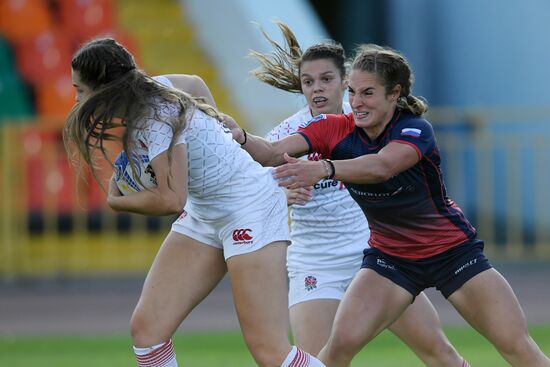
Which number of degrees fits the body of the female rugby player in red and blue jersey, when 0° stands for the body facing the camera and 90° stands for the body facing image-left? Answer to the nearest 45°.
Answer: approximately 45°

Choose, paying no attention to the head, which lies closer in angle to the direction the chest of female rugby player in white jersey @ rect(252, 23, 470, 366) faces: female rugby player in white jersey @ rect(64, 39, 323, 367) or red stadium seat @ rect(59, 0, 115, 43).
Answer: the female rugby player in white jersey

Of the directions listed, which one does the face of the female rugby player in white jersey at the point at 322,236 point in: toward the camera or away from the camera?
toward the camera

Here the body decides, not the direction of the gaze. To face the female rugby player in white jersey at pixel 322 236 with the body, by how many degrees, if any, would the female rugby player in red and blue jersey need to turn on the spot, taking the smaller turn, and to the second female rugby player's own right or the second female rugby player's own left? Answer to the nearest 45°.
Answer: approximately 90° to the second female rugby player's own right

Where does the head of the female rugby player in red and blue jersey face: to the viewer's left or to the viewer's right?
to the viewer's left

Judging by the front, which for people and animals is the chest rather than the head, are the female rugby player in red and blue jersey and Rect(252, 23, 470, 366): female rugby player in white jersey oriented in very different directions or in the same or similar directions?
same or similar directions

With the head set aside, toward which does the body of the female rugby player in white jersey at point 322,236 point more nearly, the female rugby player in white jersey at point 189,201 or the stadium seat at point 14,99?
the female rugby player in white jersey

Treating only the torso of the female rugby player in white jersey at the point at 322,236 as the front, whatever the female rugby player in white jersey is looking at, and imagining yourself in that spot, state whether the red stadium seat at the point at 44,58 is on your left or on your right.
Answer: on your right

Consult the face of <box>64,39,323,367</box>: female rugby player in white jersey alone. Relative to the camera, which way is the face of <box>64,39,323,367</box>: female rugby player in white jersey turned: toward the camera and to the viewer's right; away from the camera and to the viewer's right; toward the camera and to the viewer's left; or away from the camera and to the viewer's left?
away from the camera and to the viewer's left

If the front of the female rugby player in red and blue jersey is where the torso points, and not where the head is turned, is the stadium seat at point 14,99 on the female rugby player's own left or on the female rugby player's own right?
on the female rugby player's own right

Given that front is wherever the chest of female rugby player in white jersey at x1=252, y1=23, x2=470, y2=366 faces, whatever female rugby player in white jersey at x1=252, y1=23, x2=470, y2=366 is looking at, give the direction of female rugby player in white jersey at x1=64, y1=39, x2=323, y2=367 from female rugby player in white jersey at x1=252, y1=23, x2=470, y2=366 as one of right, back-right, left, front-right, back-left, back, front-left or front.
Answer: front

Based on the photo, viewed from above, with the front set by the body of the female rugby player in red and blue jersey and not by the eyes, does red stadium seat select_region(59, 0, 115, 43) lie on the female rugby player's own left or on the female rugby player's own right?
on the female rugby player's own right

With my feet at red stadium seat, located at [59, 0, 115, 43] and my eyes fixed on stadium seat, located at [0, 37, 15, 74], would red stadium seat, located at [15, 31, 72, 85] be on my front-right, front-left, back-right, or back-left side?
front-left
